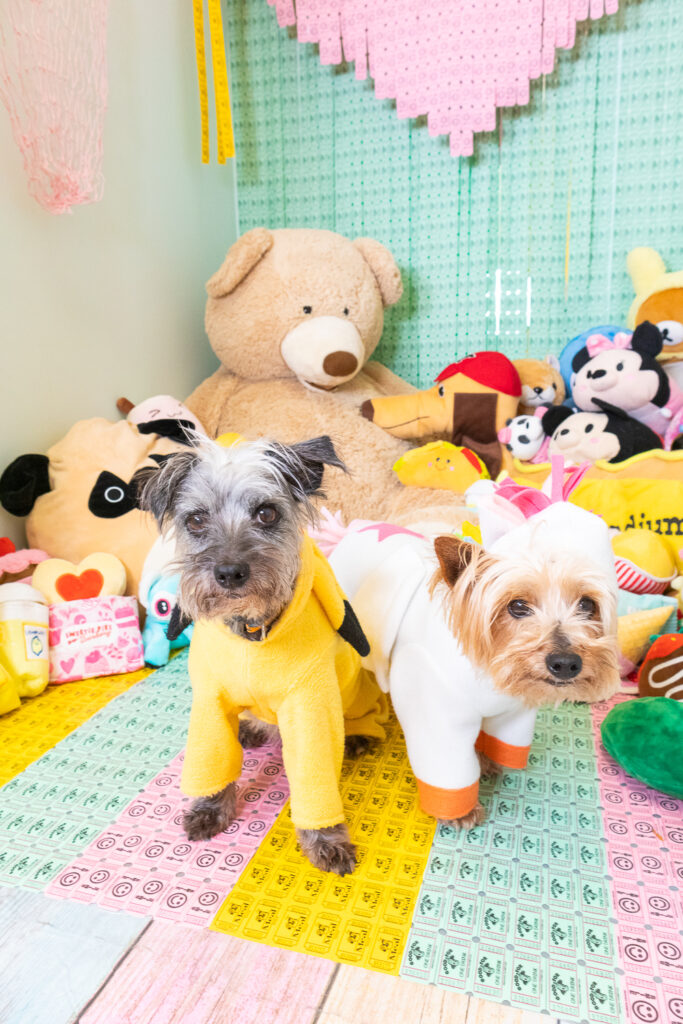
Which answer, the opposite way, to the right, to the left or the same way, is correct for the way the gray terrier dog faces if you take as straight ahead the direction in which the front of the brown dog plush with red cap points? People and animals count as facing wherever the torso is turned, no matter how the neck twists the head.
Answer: to the left

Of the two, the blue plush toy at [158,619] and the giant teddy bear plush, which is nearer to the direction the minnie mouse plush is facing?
the blue plush toy

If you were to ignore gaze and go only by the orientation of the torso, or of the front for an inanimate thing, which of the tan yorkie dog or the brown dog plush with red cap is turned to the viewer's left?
the brown dog plush with red cap

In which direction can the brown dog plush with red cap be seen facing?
to the viewer's left

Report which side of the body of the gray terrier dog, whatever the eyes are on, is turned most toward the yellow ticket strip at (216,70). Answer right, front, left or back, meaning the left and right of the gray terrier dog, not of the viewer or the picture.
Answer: back
